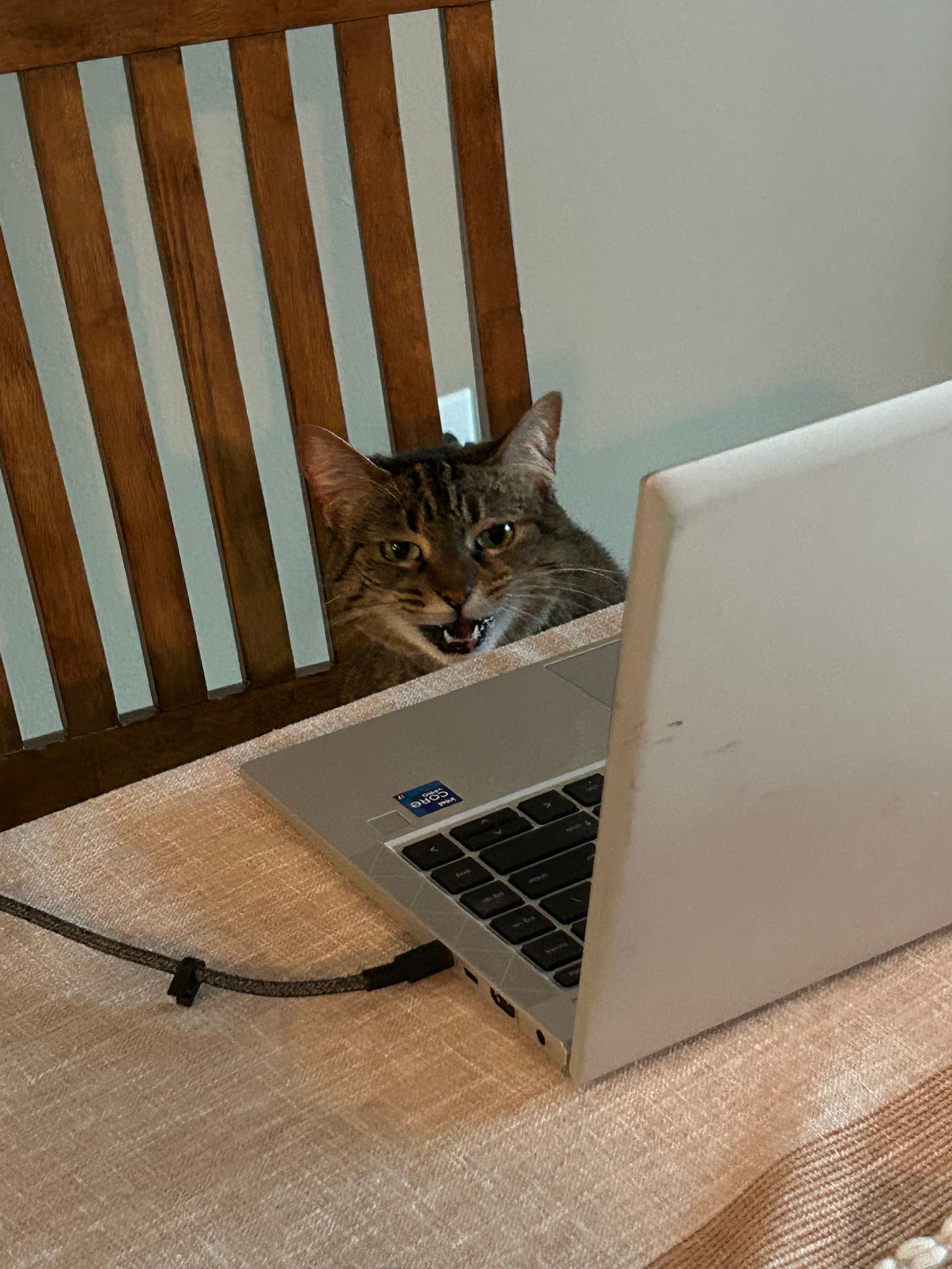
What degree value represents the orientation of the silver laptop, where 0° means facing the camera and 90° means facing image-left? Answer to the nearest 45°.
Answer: approximately 135°

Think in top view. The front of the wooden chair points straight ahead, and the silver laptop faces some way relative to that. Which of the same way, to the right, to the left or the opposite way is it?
the opposite way

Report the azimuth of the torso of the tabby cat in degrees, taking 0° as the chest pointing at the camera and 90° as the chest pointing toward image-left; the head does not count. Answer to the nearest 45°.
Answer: approximately 0°

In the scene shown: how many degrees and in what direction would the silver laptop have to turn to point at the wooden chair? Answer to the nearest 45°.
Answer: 0° — it already faces it
